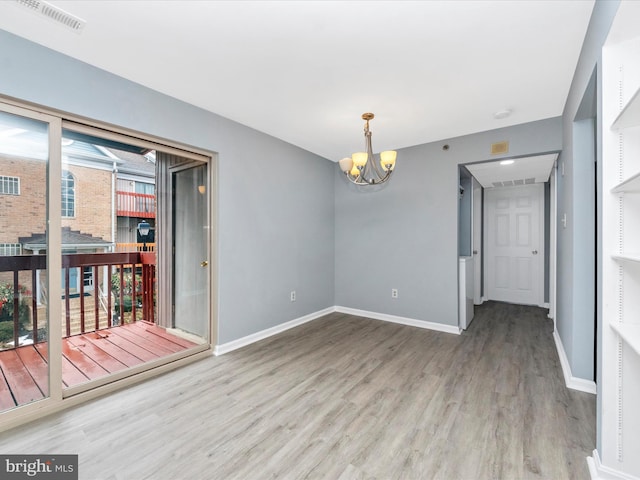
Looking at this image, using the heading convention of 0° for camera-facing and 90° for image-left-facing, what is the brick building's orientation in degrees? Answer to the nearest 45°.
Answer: approximately 0°
